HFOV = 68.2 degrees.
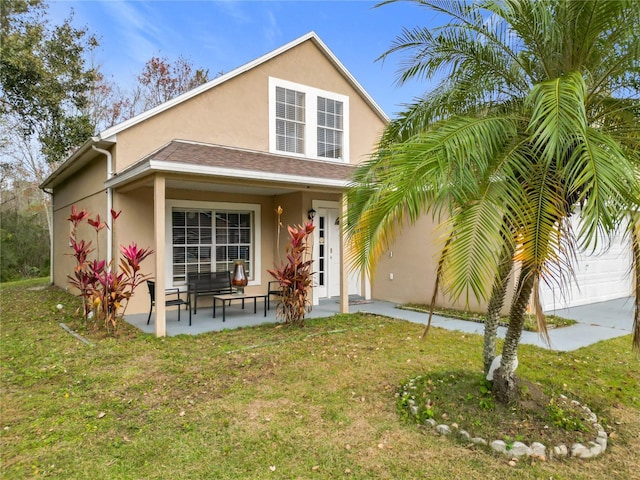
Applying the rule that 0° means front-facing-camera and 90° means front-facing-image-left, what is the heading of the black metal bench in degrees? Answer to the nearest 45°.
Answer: approximately 315°

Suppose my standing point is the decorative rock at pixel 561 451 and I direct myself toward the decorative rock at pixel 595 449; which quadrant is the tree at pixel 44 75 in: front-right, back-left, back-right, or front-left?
back-left

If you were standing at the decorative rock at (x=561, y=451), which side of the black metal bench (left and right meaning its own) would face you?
front

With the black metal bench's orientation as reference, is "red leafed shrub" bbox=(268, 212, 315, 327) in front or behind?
in front

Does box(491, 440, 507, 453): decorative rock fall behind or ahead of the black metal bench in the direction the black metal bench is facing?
ahead

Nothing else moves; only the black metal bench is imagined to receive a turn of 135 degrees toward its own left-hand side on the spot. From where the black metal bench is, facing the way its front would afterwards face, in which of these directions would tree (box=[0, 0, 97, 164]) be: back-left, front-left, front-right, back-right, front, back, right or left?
front-left

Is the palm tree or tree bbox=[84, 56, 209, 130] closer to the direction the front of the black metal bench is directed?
the palm tree

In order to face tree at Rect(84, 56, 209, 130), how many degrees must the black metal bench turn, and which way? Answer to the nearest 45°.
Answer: approximately 135° to its left

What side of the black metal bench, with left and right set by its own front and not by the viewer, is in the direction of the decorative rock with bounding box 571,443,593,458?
front
